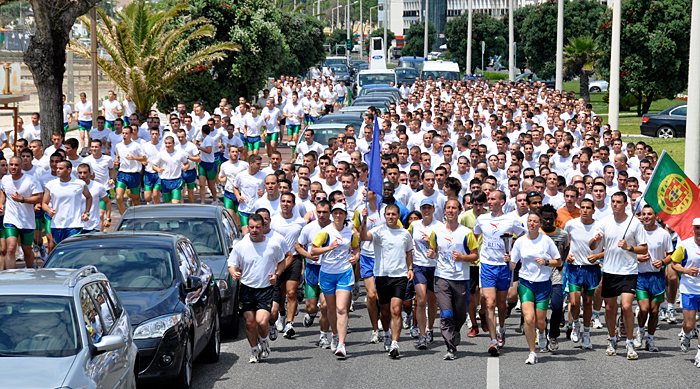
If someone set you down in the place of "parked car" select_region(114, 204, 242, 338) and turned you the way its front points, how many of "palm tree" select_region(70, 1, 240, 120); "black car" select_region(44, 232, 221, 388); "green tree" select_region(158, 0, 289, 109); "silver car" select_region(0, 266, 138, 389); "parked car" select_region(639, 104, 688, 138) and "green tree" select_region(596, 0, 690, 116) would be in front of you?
2

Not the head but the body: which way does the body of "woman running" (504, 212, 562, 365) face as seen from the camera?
toward the camera

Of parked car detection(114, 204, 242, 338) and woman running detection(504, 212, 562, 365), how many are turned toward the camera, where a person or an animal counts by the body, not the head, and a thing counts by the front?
2

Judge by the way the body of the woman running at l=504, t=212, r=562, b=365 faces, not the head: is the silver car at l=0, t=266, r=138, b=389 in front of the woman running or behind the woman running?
in front

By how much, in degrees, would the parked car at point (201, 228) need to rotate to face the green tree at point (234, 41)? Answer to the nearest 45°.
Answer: approximately 180°

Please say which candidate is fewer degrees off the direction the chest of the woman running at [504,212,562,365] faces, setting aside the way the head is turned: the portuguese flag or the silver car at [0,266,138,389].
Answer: the silver car

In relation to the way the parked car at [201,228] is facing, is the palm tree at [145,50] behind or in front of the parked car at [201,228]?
behind

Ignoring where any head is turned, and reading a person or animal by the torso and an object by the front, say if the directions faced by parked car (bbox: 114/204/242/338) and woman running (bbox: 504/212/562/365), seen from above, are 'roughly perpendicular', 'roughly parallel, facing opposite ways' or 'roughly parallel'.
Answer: roughly parallel

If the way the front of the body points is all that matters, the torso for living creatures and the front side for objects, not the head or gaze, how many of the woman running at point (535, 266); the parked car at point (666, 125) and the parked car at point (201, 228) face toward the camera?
2

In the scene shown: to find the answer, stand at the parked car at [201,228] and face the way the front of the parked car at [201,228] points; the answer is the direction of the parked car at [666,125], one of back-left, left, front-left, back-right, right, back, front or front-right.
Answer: back-left

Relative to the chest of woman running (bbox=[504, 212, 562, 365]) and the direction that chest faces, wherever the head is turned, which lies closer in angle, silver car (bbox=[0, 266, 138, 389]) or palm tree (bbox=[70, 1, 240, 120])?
the silver car

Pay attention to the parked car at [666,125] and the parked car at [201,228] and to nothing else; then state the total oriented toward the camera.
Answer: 1

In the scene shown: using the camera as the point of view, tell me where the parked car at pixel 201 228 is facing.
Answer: facing the viewer

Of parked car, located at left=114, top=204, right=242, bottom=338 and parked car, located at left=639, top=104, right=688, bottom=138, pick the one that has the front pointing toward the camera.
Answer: parked car, located at left=114, top=204, right=242, bottom=338

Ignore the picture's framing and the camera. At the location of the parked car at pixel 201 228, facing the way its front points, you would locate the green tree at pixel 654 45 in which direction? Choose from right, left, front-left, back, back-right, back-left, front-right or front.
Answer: back-left

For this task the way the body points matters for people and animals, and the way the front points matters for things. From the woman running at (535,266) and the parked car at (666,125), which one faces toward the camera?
the woman running
